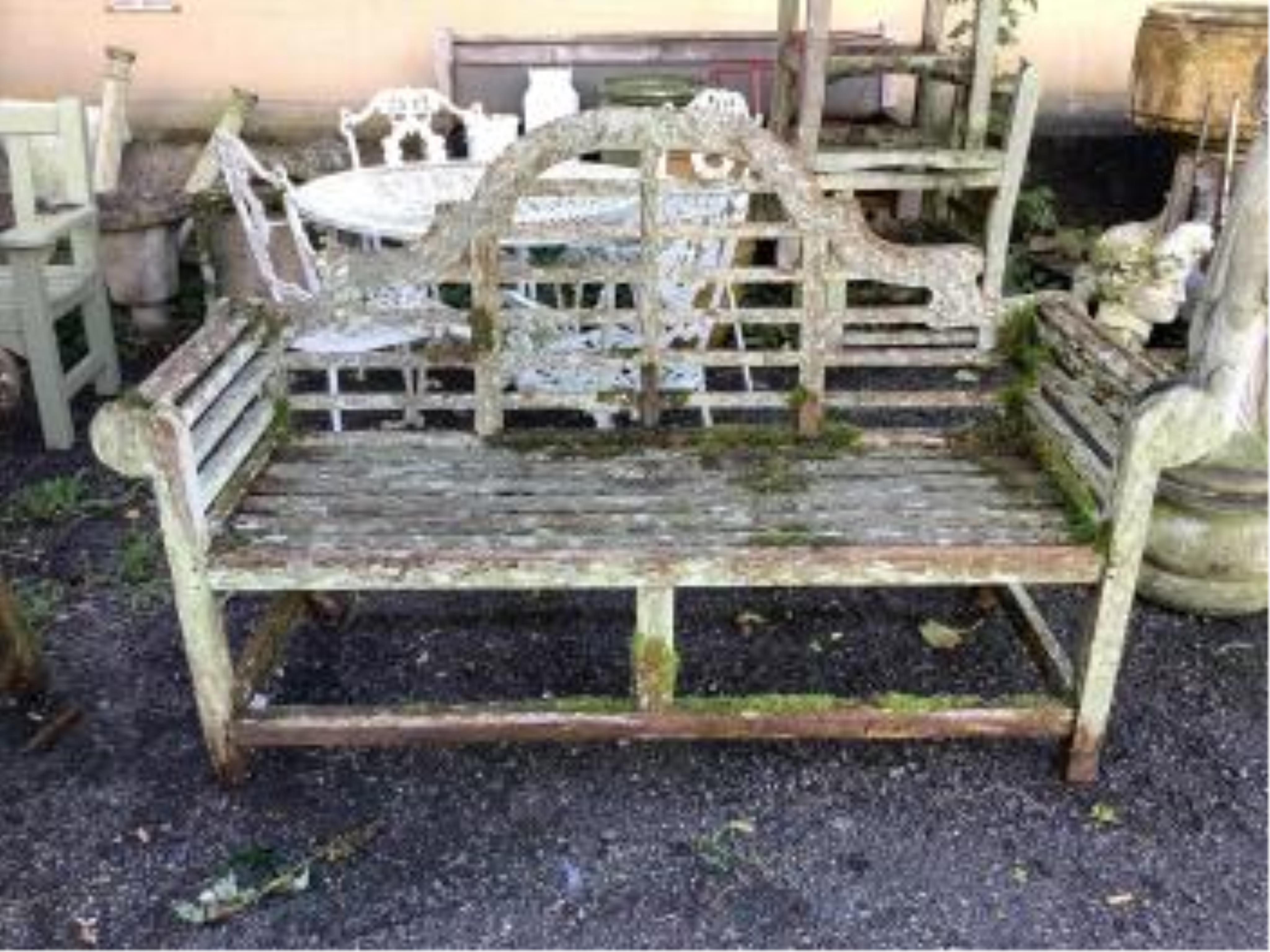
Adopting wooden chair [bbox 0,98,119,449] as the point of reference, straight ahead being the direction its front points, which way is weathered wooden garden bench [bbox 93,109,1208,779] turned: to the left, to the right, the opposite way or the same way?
the same way

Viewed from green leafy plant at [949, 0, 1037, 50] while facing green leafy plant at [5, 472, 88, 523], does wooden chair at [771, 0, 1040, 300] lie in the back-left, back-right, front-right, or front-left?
front-left

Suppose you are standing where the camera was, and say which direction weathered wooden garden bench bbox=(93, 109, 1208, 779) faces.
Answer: facing the viewer

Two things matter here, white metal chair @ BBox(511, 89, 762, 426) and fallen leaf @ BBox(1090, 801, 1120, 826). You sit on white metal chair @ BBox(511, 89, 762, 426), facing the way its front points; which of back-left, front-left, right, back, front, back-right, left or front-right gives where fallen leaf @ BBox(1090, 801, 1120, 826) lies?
left

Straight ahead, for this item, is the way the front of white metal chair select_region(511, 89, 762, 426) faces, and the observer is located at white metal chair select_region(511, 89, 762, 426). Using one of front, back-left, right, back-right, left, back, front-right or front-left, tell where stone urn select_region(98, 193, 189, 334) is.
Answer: right

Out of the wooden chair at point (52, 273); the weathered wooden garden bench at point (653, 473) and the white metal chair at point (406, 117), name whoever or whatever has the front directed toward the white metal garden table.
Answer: the white metal chair

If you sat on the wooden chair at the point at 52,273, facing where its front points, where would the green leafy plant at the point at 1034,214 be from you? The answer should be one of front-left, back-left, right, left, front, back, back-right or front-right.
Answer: back-left

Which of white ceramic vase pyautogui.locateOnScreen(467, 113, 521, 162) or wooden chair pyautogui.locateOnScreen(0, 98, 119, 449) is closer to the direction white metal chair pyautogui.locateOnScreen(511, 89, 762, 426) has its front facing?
the wooden chair

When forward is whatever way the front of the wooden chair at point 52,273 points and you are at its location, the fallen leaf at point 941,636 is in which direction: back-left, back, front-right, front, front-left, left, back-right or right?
left

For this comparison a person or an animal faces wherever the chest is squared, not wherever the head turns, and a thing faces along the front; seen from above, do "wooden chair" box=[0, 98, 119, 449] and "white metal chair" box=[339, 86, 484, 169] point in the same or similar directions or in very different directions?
same or similar directions

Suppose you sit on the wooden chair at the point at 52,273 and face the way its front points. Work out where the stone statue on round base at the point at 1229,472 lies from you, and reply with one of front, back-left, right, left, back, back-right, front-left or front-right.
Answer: left

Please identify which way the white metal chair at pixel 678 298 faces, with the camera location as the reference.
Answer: facing the viewer and to the left of the viewer

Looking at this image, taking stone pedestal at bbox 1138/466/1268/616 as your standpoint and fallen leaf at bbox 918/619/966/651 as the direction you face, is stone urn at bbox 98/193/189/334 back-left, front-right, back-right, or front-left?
front-right
